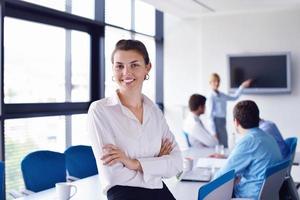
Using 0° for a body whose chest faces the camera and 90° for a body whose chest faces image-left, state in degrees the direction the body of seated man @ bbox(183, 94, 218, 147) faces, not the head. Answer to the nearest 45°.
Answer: approximately 225°

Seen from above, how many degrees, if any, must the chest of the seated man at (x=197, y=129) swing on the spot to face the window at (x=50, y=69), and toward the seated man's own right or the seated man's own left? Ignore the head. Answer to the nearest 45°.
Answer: approximately 135° to the seated man's own left

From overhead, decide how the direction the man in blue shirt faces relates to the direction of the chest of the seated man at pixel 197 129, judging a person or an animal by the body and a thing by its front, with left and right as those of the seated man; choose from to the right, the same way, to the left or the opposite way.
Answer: to the left

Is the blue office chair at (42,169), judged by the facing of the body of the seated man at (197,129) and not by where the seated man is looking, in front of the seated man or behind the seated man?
behind

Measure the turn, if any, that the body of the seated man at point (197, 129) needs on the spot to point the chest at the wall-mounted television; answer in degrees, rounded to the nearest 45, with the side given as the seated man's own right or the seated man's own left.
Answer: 0° — they already face it

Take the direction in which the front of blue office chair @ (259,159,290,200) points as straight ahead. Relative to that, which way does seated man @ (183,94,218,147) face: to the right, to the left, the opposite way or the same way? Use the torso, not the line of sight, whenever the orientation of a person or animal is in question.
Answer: to the right

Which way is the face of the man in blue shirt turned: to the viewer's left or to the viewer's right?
to the viewer's left

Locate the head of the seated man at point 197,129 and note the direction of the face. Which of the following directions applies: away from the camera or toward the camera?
away from the camera

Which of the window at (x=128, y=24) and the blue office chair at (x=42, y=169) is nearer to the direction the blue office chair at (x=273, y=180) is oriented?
the window

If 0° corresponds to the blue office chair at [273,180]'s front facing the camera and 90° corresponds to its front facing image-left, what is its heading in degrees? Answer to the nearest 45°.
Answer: approximately 135°

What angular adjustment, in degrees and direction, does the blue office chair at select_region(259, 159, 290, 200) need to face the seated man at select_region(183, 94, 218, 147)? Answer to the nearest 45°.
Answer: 0° — it already faces them

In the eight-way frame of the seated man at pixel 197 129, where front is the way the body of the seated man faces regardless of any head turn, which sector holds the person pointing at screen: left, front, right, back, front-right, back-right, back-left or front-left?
front-left

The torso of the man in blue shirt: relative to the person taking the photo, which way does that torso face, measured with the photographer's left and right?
facing away from the viewer and to the left of the viewer
